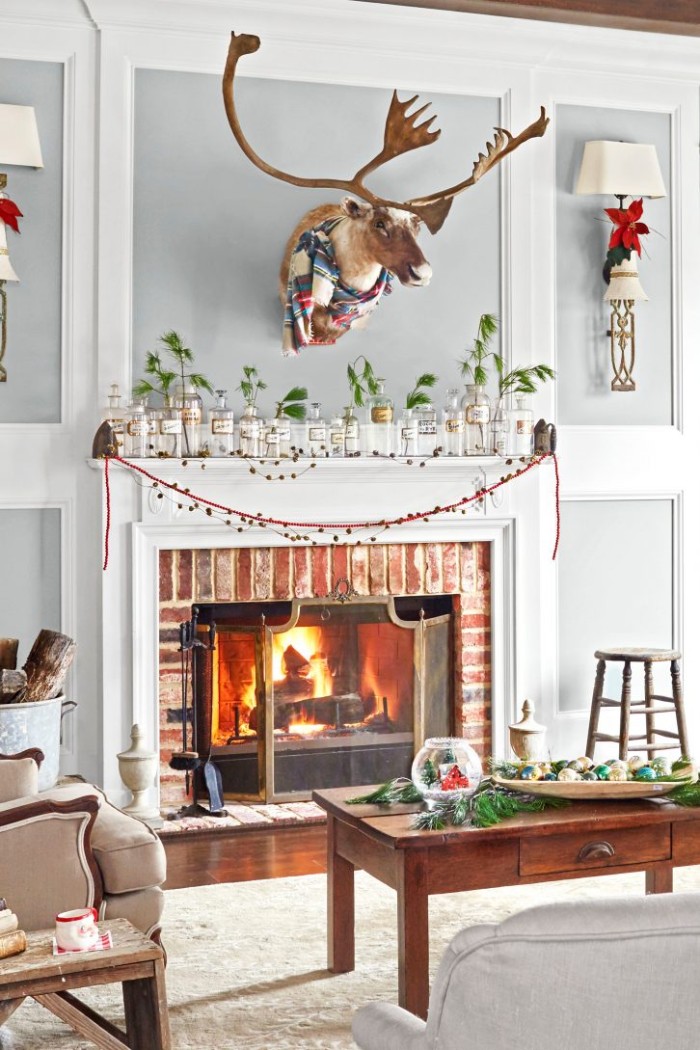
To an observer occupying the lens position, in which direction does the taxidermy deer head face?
facing the viewer and to the right of the viewer

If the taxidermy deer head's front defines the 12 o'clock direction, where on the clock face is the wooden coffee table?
The wooden coffee table is roughly at 1 o'clock from the taxidermy deer head.

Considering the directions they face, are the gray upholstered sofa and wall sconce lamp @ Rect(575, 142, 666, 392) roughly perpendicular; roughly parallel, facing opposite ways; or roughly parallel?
roughly parallel, facing opposite ways

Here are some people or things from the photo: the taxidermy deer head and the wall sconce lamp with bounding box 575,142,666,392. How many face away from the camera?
0

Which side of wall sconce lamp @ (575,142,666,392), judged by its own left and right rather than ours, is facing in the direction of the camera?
front

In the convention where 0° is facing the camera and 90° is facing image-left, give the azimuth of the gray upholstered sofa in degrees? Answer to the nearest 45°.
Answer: approximately 180°

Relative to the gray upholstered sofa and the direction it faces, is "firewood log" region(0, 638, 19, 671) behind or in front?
in front

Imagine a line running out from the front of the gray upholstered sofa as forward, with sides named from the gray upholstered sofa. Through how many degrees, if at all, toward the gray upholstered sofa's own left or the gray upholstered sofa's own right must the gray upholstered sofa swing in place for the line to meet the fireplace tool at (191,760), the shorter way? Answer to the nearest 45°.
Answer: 0° — it already faces it

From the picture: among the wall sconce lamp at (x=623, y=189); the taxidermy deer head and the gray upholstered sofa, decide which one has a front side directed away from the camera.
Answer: the gray upholstered sofa

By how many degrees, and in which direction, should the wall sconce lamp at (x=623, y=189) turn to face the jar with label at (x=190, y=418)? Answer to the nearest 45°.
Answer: approximately 45° to its right

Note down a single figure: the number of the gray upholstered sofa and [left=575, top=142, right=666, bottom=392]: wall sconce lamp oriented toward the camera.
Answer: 1

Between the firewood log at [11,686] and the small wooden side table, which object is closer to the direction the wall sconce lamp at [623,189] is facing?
the small wooden side table

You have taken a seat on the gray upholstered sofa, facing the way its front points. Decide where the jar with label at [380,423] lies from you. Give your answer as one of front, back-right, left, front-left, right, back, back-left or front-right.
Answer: front

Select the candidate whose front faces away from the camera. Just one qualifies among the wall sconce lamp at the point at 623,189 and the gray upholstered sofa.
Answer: the gray upholstered sofa

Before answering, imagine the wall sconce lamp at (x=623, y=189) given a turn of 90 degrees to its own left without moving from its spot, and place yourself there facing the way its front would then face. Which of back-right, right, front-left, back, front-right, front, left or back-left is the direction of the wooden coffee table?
right

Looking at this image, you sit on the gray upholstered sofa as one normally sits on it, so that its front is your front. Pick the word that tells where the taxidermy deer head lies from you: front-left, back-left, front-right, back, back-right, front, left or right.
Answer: front
